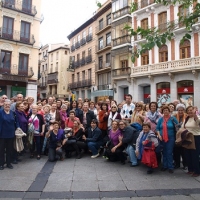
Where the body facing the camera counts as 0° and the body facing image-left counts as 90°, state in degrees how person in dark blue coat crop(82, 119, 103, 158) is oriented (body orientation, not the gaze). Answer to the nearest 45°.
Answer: approximately 45°

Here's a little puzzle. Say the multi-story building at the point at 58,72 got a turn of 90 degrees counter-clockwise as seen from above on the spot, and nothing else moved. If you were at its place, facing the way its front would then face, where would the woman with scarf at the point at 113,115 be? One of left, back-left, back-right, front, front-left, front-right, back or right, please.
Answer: front-right

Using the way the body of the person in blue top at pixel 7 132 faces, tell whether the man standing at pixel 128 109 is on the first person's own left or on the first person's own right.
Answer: on the first person's own left

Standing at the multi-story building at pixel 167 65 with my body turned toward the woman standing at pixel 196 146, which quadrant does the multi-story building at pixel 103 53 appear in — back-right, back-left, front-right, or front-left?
back-right

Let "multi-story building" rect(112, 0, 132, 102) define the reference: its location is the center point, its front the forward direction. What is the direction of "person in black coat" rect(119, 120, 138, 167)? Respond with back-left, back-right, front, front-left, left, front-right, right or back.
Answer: front-left

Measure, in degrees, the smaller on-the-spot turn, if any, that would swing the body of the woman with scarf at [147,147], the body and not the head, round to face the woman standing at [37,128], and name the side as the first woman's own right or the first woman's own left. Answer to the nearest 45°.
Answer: approximately 45° to the first woman's own right

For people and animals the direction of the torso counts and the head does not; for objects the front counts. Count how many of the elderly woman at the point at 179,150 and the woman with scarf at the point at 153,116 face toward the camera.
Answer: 2

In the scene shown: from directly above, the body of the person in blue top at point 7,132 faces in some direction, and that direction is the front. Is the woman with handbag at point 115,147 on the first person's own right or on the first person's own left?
on the first person's own left

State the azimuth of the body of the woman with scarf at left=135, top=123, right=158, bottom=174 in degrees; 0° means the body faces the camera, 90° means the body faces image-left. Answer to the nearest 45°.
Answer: approximately 45°

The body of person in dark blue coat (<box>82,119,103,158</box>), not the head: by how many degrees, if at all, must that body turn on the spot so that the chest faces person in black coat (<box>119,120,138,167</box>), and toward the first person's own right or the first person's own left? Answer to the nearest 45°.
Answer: approximately 90° to the first person's own left

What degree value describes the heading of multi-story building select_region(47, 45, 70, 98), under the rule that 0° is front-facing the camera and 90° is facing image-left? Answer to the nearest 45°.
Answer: approximately 45°
